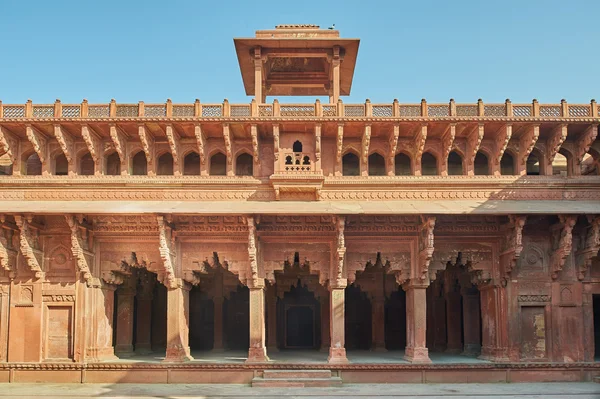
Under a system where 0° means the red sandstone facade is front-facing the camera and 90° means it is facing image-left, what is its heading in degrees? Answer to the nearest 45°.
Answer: approximately 0°
